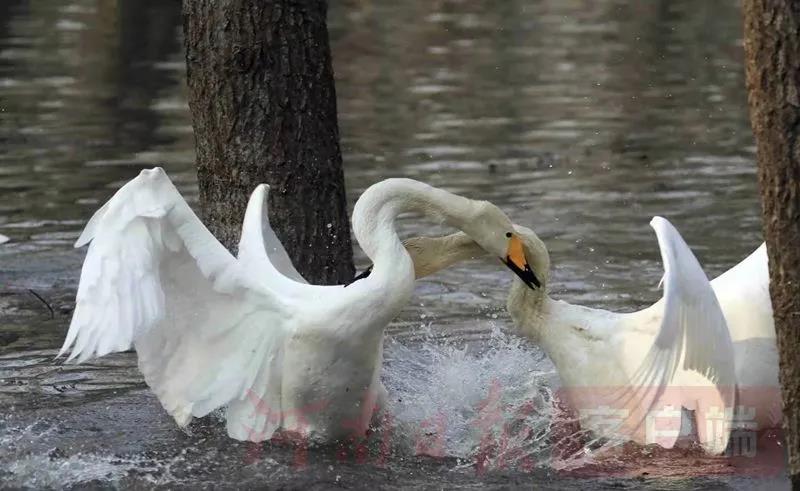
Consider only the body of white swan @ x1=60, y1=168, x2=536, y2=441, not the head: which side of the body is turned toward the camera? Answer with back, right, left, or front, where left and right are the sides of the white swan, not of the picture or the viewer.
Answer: right

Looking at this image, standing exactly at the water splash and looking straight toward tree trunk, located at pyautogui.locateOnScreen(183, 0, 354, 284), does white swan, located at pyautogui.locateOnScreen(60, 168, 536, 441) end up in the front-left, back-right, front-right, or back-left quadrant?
front-left

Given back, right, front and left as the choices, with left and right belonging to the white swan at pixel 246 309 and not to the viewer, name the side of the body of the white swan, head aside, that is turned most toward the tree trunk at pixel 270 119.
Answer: left

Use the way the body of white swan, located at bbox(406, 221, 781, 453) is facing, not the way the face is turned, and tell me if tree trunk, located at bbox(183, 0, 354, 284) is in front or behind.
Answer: in front

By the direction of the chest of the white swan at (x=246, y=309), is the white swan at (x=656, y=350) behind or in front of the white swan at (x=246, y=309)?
in front

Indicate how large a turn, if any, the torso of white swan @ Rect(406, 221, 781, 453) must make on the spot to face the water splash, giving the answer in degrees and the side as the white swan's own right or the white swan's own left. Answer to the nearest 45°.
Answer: approximately 45° to the white swan's own right

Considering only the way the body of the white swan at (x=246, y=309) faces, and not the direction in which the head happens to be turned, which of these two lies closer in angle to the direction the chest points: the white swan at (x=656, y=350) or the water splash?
the white swan

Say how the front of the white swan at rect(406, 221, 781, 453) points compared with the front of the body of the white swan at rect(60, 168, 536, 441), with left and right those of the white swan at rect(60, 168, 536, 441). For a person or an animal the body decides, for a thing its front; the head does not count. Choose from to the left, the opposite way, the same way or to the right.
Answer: the opposite way

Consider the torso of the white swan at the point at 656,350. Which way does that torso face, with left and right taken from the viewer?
facing to the left of the viewer

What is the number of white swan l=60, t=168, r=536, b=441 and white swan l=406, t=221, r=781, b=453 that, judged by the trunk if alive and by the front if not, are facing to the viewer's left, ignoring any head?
1

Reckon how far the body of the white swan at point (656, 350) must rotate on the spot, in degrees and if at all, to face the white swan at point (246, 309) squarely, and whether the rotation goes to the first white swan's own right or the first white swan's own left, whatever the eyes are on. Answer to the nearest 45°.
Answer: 0° — it already faces it
